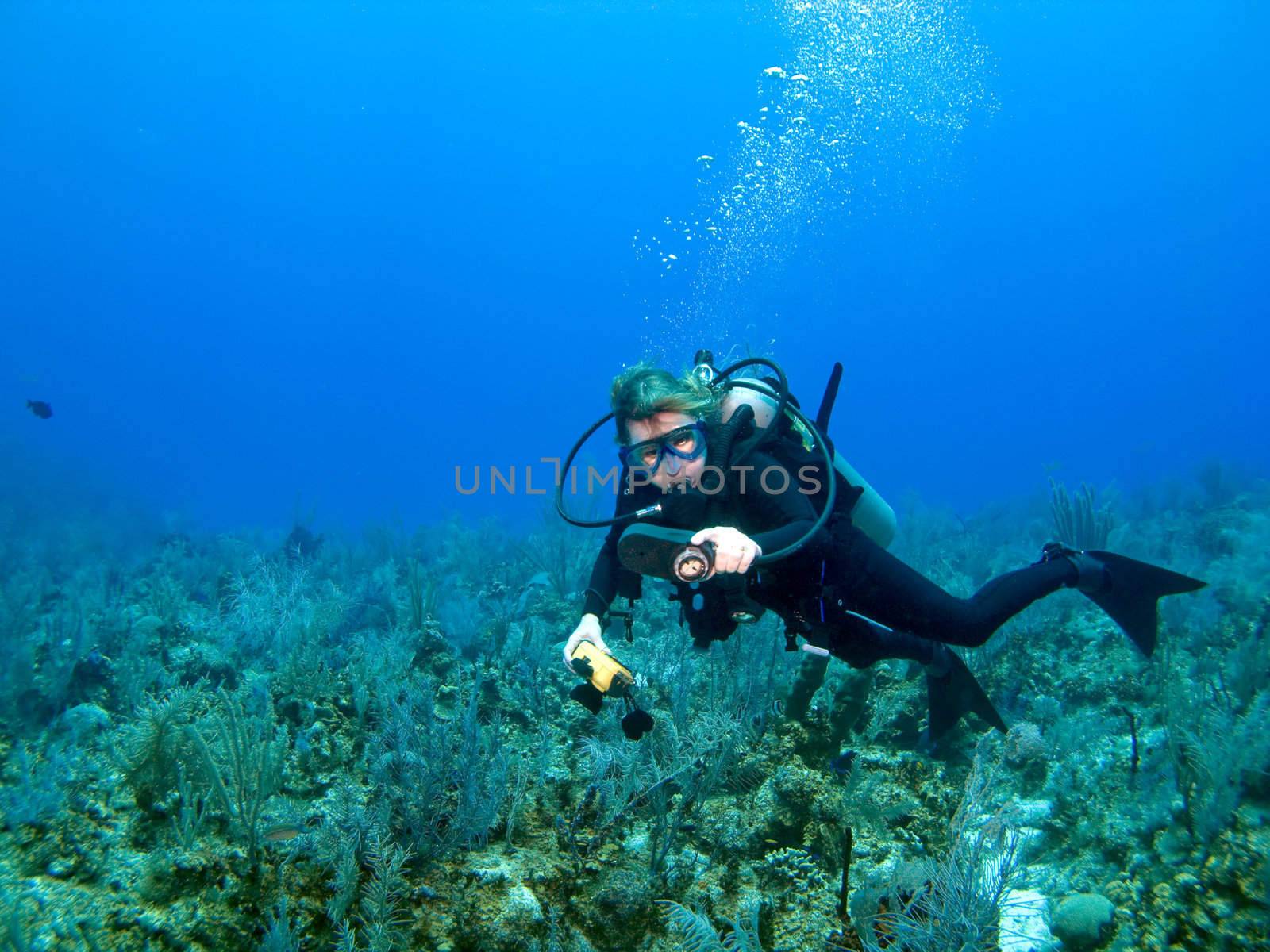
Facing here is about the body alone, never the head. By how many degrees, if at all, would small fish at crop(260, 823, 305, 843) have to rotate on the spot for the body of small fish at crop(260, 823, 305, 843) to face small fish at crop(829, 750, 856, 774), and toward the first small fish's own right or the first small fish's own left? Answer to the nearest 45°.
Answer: approximately 180°

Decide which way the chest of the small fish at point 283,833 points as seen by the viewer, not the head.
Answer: to the viewer's left
